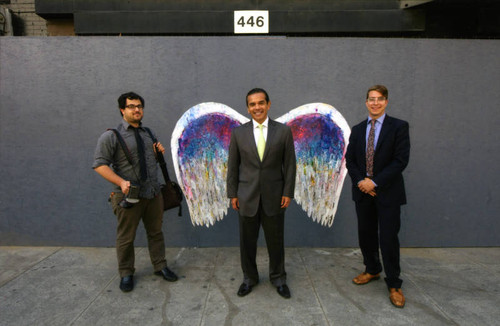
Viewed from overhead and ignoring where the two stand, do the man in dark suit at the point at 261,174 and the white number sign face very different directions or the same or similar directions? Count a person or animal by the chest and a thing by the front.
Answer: same or similar directions

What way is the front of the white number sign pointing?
toward the camera

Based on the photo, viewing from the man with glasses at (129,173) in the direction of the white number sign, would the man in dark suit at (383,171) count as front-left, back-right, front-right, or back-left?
front-right

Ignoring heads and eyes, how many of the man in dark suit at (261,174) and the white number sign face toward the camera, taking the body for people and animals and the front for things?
2

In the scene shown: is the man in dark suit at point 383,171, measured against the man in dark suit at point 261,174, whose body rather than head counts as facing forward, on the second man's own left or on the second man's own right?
on the second man's own left

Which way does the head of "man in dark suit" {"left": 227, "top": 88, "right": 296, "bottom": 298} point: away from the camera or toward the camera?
toward the camera

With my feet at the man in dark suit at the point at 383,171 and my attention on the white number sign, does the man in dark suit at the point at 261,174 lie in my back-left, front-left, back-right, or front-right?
front-left

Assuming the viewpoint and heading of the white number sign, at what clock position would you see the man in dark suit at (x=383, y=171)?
The man in dark suit is roughly at 11 o'clock from the white number sign.

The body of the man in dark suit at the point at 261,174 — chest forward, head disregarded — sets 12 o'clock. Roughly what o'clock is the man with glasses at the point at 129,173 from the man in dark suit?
The man with glasses is roughly at 3 o'clock from the man in dark suit.

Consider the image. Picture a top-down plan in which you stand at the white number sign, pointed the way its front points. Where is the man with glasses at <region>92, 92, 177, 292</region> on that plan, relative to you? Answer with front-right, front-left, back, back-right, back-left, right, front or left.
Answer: front-right

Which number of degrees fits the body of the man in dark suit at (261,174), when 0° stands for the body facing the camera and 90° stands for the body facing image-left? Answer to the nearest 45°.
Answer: approximately 0°
